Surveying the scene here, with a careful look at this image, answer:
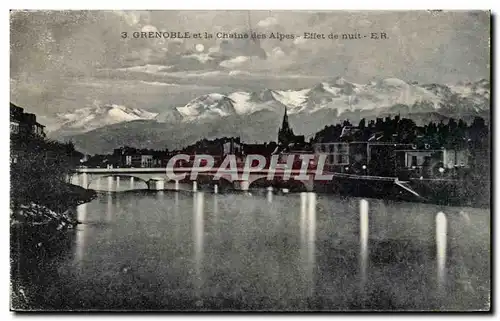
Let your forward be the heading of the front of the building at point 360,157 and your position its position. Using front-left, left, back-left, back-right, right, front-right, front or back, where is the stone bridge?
front-right

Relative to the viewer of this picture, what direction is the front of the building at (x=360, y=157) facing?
facing the viewer and to the left of the viewer
